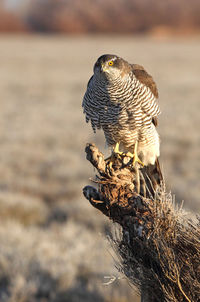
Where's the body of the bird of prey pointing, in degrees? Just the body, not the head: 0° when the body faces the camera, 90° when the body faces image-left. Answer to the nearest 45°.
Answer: approximately 45°
